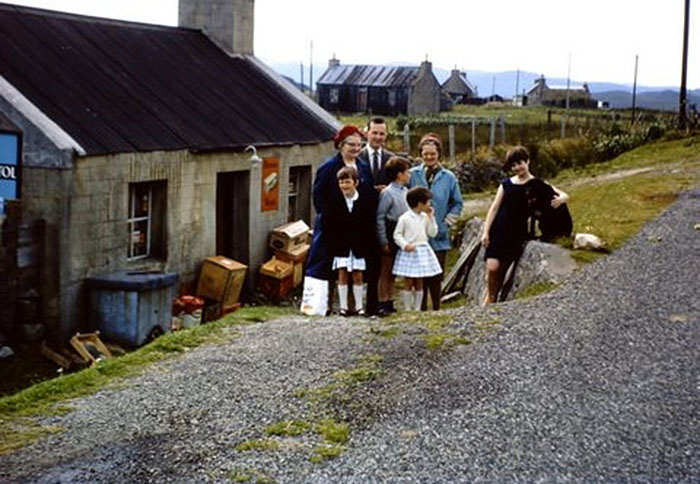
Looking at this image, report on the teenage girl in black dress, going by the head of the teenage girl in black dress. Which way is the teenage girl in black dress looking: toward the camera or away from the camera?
toward the camera

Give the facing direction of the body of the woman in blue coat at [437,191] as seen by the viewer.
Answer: toward the camera

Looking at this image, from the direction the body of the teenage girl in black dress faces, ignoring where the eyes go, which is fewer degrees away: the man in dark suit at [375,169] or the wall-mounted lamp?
the man in dark suit

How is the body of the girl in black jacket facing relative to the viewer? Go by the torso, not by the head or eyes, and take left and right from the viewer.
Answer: facing the viewer

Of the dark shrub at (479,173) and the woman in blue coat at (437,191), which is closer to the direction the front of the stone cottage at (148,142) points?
the woman in blue coat

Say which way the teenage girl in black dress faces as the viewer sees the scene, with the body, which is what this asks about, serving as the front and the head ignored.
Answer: toward the camera

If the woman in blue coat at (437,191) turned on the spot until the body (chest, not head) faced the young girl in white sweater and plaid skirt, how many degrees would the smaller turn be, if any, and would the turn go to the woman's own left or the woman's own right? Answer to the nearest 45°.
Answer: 0° — they already face them

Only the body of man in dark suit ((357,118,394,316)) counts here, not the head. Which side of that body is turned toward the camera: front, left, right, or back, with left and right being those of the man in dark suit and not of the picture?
front

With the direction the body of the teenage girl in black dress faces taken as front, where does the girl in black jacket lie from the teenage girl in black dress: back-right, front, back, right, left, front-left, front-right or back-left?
front-right

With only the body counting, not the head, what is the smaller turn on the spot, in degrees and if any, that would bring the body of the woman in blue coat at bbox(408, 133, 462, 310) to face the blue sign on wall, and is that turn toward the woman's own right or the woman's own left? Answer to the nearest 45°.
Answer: approximately 135° to the woman's own right
